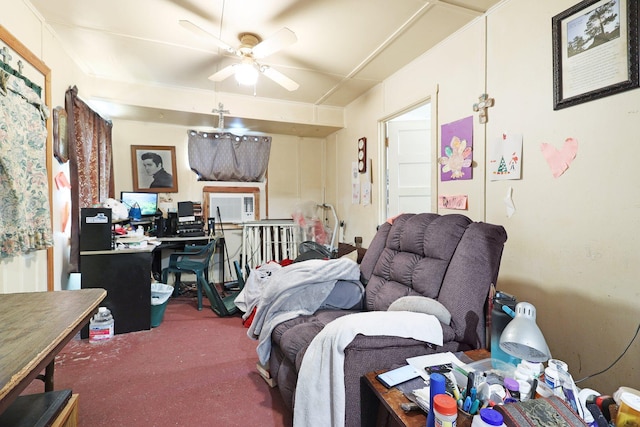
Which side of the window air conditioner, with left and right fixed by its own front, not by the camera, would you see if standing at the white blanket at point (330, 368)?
front

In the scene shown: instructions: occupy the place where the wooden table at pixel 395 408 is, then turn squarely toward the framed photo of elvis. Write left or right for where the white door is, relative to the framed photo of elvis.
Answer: right

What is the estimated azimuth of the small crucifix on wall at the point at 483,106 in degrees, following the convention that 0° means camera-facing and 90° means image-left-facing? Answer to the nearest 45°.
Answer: approximately 45°

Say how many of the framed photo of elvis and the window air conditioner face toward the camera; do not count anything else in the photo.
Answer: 2

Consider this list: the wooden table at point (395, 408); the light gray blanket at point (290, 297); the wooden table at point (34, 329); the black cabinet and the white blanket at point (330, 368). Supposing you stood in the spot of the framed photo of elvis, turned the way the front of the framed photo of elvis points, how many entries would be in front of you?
5

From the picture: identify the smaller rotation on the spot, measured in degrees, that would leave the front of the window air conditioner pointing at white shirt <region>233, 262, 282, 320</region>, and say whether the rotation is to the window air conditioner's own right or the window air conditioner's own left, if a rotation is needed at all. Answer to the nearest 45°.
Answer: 0° — it already faces it

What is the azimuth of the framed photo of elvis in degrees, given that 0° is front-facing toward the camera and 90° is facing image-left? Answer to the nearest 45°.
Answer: approximately 0°

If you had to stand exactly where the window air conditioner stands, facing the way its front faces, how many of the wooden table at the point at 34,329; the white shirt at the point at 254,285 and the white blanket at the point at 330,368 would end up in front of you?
3

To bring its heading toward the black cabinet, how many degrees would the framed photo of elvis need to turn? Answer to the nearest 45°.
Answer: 0° — it already faces it

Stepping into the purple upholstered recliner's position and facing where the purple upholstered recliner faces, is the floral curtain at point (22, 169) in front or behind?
in front

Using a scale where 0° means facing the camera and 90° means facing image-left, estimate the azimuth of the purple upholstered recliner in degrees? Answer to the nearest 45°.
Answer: approximately 45°

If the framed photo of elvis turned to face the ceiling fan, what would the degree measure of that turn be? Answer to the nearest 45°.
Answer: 0° — it already faces it
